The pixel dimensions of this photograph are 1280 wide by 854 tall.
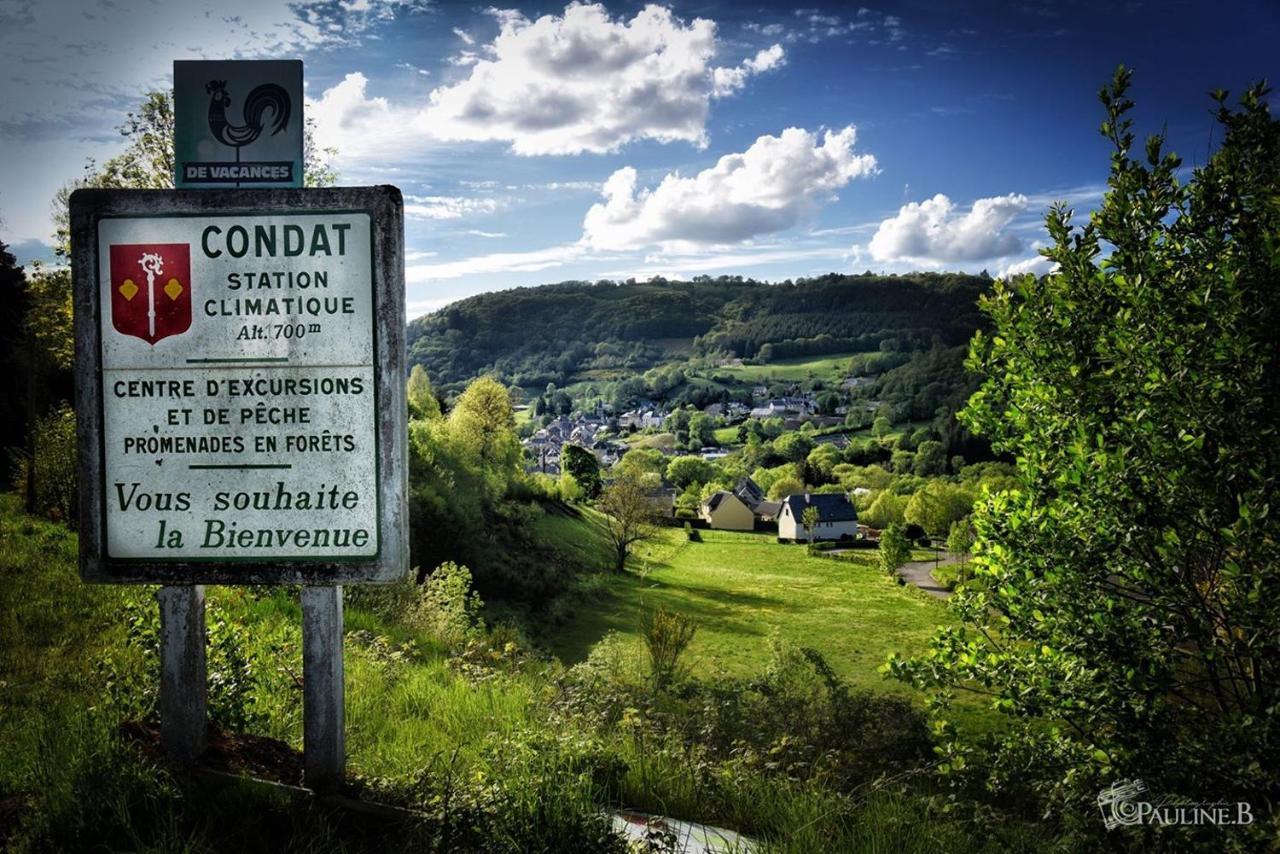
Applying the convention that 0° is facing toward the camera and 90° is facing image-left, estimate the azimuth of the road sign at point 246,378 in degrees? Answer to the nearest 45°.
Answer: approximately 0°

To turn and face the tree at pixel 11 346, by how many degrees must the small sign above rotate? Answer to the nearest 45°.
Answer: approximately 180°

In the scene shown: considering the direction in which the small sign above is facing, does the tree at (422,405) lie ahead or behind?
behind

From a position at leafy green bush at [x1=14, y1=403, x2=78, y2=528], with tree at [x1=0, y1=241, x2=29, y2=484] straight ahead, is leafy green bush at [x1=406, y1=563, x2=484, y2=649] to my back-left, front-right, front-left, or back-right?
back-right

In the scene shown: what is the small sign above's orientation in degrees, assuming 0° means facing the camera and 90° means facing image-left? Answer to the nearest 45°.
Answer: approximately 0°

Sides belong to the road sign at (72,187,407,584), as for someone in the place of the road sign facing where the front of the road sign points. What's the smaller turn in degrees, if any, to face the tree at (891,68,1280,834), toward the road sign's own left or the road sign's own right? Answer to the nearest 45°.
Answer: approximately 90° to the road sign's own left

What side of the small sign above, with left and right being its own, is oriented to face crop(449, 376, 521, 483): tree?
back
